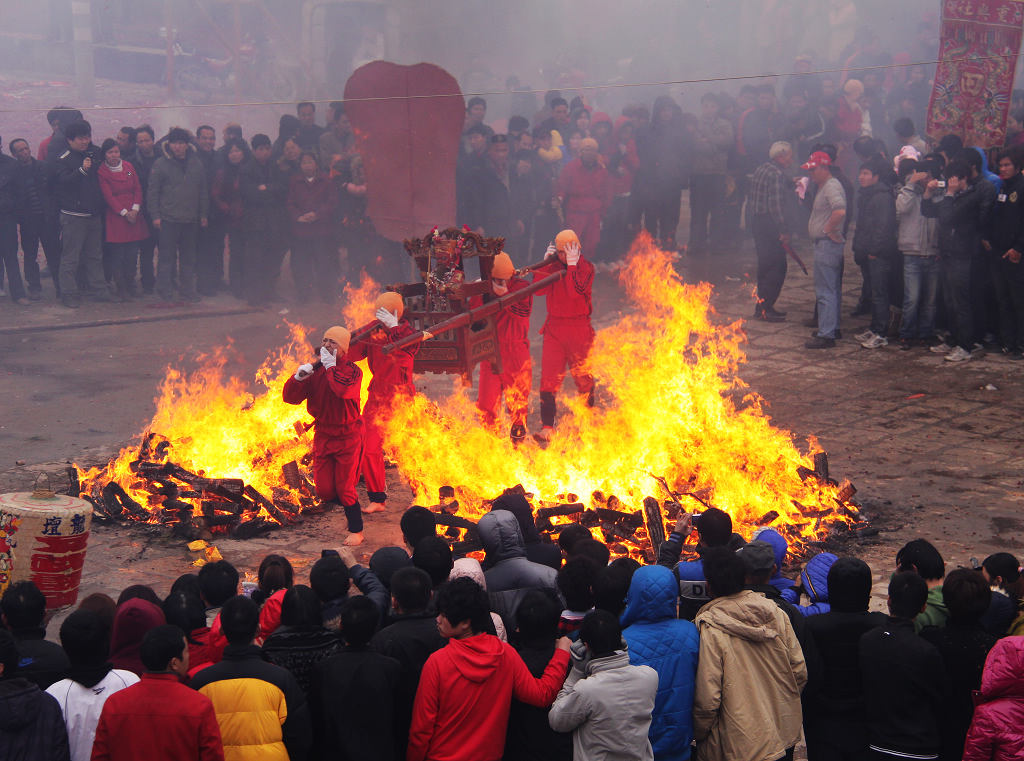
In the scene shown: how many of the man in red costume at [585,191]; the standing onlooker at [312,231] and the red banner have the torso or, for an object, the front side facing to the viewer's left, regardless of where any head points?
0

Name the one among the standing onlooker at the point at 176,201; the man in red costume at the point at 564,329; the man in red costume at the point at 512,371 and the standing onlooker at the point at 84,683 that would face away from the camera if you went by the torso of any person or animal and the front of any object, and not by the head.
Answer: the standing onlooker at the point at 84,683

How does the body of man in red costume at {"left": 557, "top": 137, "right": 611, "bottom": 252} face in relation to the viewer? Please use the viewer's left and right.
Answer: facing the viewer

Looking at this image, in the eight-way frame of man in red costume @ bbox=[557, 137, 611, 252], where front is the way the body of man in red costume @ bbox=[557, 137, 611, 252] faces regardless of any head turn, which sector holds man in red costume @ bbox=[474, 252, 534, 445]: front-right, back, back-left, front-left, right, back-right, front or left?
front

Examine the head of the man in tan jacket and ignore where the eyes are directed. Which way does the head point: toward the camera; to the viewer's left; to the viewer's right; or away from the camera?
away from the camera

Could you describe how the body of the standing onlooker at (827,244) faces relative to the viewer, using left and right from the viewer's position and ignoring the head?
facing to the left of the viewer

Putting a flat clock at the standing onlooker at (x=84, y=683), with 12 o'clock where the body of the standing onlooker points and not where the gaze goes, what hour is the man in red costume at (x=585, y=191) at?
The man in red costume is roughly at 1 o'clock from the standing onlooker.

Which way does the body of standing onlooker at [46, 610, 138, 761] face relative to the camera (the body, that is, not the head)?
away from the camera

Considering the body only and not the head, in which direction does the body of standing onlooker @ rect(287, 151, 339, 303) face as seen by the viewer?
toward the camera

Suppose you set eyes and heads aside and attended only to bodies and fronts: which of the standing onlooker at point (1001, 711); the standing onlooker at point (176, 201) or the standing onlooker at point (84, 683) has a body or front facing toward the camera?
the standing onlooker at point (176, 201)

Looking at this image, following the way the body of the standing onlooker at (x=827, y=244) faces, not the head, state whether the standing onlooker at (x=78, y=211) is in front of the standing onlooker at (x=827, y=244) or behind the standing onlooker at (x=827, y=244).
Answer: in front

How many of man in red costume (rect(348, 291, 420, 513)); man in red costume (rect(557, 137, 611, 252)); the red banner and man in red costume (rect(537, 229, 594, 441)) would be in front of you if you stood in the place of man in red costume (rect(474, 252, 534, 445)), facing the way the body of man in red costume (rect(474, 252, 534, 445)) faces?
1
